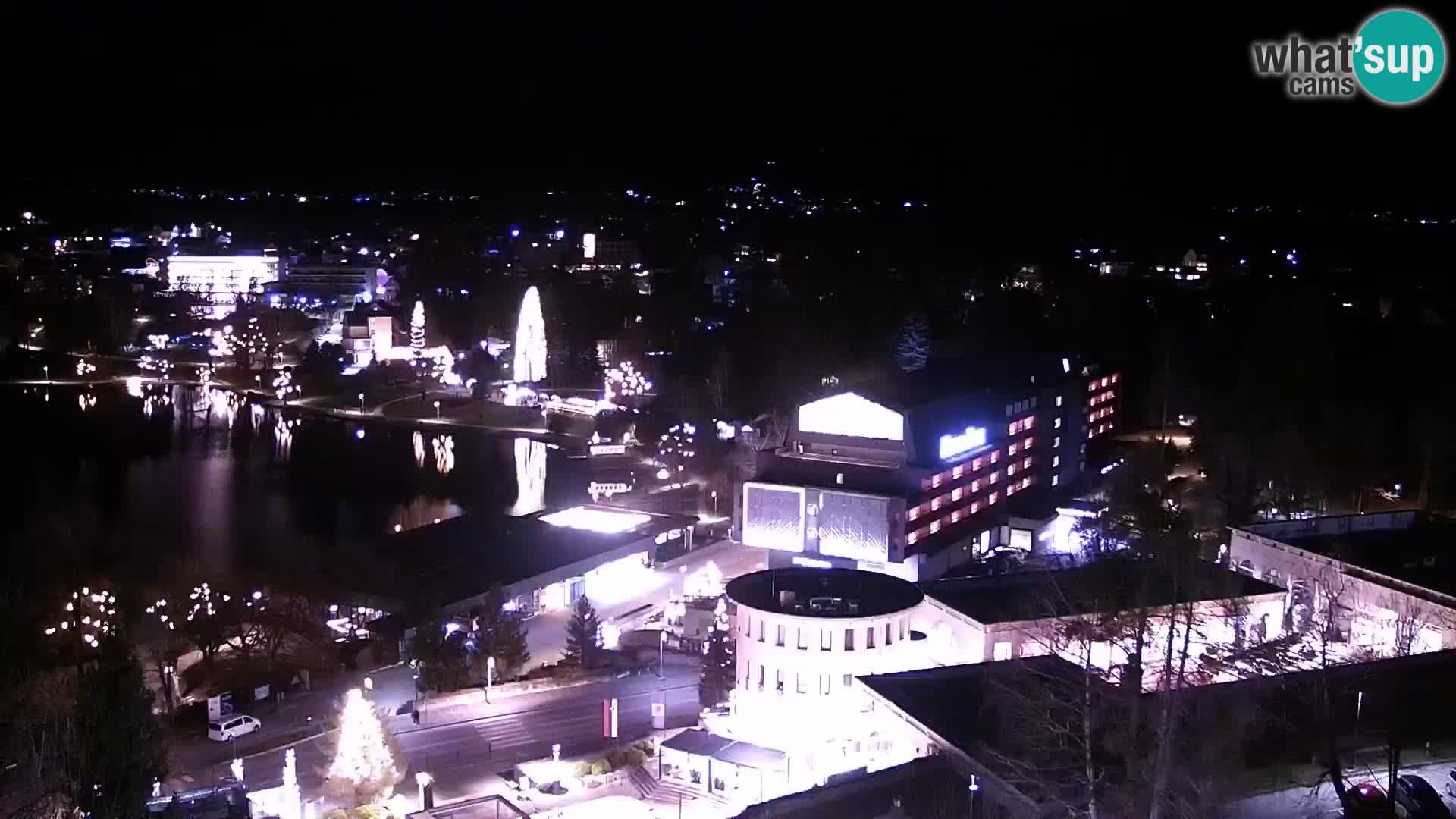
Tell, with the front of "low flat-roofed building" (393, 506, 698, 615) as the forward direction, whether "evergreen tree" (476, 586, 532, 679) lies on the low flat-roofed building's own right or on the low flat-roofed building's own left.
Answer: on the low flat-roofed building's own right

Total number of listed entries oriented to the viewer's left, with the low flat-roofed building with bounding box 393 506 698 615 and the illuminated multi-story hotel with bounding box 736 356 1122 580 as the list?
0

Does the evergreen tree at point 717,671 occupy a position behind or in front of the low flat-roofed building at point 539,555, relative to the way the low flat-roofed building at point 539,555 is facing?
in front

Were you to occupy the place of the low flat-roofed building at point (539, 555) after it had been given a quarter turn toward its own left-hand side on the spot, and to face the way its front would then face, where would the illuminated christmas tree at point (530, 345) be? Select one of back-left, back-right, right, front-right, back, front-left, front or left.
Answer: front-left

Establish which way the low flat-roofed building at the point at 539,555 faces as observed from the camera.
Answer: facing the viewer and to the right of the viewer

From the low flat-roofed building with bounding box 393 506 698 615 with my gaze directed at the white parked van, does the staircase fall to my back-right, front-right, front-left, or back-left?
front-left

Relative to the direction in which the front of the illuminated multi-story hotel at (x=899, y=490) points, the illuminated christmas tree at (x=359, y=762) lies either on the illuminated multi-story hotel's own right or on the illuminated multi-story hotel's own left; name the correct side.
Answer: on the illuminated multi-story hotel's own right

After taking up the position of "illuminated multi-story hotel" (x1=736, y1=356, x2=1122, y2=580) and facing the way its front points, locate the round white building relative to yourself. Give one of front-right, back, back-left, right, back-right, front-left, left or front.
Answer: front-right

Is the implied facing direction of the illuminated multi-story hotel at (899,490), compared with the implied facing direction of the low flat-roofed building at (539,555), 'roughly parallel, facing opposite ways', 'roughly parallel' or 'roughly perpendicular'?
roughly parallel

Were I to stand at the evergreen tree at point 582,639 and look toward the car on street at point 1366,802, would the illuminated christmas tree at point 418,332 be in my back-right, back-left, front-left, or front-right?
back-left

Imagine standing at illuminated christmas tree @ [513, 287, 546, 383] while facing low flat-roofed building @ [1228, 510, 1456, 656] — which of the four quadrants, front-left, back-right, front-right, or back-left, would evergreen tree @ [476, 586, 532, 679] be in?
front-right

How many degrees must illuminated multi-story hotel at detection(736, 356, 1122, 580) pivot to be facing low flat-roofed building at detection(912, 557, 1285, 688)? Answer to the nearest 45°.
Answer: approximately 45° to its right

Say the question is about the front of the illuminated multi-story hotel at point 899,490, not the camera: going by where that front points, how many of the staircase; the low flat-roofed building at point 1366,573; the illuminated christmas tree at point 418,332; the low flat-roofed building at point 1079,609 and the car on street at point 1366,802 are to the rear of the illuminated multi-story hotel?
1

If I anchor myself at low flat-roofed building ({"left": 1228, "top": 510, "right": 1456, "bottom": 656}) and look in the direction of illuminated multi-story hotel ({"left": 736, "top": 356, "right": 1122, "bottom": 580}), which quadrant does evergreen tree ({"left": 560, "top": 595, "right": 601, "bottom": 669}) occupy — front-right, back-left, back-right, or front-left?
front-left
